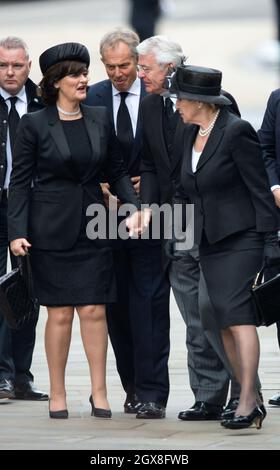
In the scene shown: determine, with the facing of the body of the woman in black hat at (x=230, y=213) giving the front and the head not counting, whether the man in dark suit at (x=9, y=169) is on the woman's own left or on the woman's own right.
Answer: on the woman's own right

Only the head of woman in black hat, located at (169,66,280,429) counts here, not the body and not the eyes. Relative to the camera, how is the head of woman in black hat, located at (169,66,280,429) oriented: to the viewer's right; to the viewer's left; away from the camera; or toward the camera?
to the viewer's left

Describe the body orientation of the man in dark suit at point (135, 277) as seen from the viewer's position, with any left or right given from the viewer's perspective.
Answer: facing the viewer

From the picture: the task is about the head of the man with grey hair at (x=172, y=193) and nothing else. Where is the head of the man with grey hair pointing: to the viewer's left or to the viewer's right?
to the viewer's left

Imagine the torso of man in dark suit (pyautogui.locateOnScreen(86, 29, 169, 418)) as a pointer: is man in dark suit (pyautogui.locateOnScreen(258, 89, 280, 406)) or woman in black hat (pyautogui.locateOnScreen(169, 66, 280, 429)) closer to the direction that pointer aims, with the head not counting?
the woman in black hat

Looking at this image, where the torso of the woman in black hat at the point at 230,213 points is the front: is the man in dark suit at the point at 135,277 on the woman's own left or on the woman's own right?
on the woman's own right

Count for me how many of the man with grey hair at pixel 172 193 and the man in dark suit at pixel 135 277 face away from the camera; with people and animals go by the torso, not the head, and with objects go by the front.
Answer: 0
